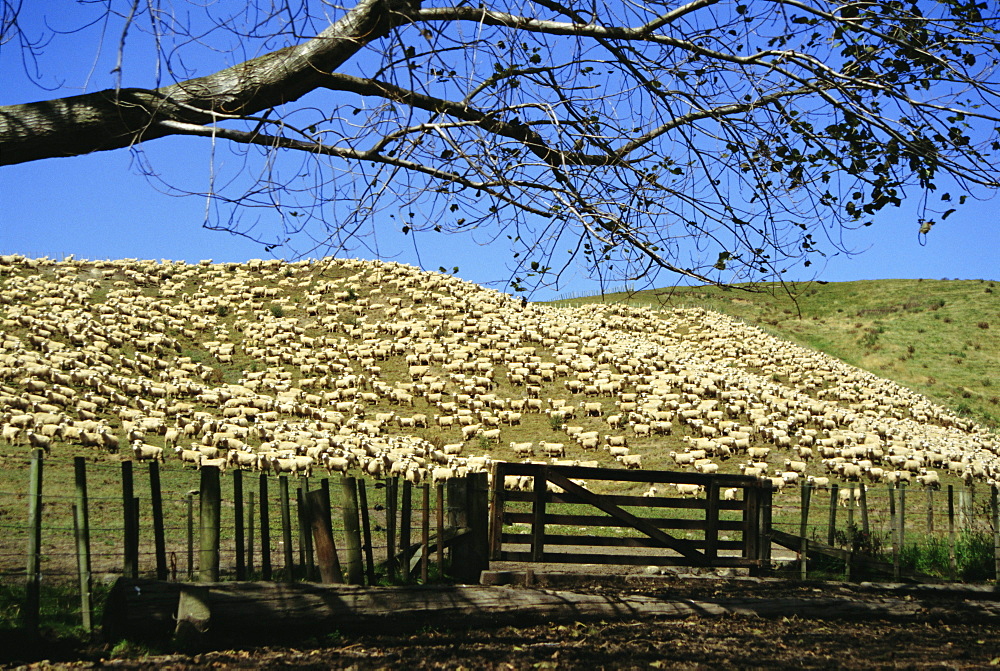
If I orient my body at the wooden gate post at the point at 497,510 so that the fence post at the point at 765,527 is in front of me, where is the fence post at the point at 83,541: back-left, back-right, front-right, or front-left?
back-right

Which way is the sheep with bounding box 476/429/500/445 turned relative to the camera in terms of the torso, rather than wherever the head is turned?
to the viewer's left

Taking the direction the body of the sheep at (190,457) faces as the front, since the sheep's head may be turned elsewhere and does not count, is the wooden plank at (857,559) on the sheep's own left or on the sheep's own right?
on the sheep's own left

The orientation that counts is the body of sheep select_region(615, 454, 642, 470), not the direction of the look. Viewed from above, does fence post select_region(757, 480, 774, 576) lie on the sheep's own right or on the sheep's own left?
on the sheep's own left

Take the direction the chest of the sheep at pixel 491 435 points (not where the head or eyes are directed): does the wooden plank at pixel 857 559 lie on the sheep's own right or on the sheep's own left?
on the sheep's own left

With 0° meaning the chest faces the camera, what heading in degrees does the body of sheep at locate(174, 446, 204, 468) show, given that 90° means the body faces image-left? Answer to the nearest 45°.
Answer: approximately 90°
